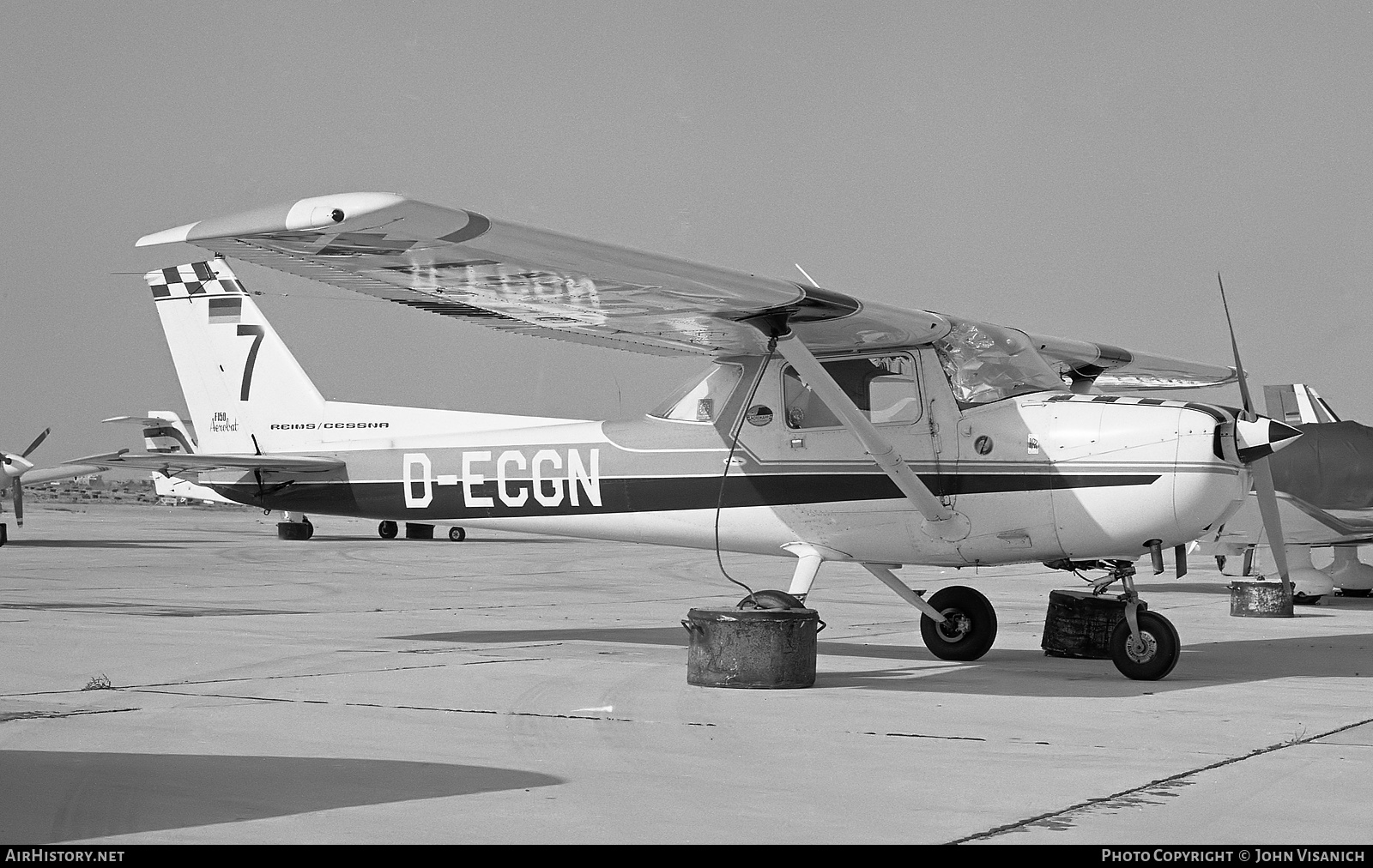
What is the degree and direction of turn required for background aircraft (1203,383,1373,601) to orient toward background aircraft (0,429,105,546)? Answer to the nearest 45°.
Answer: approximately 135° to its right

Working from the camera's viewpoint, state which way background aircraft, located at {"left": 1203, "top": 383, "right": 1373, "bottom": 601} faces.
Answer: facing the viewer and to the right of the viewer

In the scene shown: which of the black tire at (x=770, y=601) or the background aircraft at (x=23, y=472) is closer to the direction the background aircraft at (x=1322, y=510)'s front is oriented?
the black tire

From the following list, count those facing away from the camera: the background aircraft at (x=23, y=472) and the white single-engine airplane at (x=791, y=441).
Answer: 0

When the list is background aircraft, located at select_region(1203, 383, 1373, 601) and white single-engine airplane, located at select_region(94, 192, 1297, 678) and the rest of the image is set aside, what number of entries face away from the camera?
0

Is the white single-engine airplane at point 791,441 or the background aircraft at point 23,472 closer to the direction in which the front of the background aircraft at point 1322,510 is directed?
the white single-engine airplane

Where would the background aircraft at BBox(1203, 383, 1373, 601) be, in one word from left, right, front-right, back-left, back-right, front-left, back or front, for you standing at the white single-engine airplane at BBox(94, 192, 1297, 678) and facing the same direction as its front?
left

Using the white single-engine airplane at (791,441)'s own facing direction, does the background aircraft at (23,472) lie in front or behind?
behind

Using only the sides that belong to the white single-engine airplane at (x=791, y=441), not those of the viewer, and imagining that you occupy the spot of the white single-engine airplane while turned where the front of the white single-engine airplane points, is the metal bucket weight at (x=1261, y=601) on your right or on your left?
on your left

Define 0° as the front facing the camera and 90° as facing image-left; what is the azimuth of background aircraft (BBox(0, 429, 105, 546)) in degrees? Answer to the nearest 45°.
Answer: approximately 315°

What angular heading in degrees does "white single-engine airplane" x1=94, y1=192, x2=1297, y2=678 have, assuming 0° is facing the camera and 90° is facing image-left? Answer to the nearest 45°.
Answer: approximately 315°
